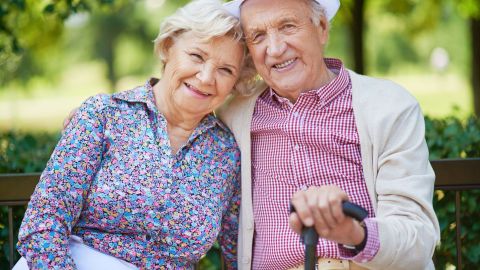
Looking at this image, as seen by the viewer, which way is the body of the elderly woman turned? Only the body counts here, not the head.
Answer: toward the camera

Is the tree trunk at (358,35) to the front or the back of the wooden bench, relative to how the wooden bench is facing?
to the back

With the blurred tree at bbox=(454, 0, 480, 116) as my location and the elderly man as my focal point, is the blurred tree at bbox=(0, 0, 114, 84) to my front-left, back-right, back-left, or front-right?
front-right

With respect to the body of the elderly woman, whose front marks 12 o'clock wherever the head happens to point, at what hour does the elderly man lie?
The elderly man is roughly at 9 o'clock from the elderly woman.

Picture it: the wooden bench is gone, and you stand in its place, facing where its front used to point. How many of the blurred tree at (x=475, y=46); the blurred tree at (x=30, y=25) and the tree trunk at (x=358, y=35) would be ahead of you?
0

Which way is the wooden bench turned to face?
toward the camera

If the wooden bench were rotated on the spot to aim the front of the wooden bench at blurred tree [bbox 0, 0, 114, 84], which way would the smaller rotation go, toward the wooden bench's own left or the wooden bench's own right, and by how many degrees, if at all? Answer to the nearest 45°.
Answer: approximately 135° to the wooden bench's own right

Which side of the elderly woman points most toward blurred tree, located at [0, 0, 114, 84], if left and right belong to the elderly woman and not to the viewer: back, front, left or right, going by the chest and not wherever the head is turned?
back

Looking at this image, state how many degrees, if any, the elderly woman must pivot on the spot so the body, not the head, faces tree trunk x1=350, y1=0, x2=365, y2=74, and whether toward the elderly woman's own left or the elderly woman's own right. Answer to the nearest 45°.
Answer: approximately 135° to the elderly woman's own left

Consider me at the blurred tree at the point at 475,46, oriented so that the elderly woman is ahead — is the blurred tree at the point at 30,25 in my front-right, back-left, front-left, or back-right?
front-right

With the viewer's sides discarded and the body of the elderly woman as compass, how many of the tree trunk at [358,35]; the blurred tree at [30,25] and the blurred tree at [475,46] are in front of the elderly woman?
0

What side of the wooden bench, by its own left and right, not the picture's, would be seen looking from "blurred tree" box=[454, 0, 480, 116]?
back

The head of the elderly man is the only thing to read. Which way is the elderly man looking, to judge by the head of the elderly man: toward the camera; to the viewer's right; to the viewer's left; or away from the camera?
toward the camera
